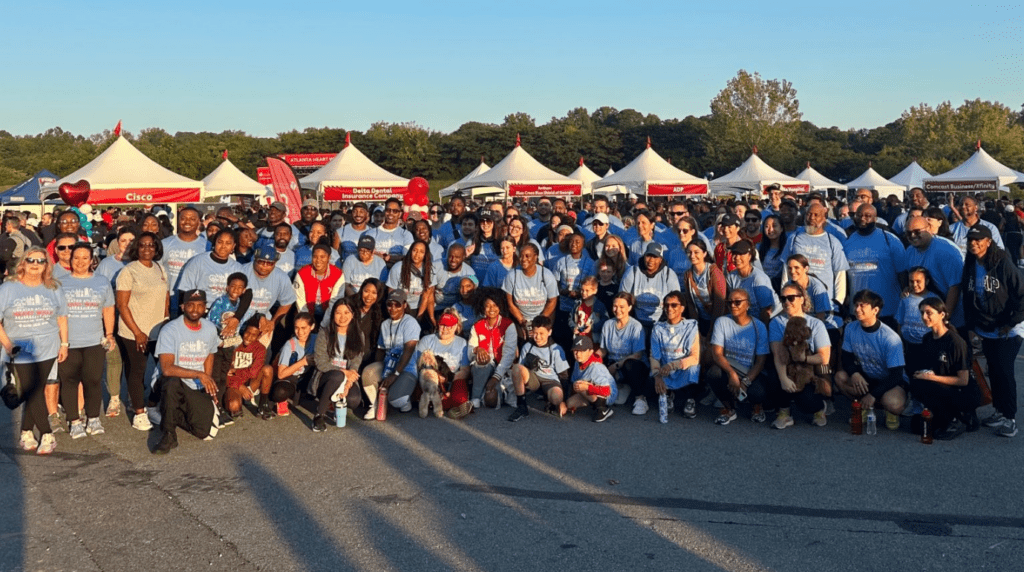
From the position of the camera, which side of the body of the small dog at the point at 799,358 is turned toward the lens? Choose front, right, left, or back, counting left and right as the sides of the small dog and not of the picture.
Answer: front

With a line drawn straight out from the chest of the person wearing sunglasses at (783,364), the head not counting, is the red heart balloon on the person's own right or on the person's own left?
on the person's own right

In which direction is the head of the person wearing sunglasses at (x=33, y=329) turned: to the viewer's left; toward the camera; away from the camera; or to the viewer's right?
toward the camera

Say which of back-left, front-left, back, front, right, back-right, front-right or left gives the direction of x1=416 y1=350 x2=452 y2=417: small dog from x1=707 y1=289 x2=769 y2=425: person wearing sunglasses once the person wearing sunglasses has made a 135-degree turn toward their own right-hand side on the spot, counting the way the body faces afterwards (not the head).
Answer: front-left

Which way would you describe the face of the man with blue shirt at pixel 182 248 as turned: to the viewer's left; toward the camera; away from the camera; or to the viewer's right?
toward the camera

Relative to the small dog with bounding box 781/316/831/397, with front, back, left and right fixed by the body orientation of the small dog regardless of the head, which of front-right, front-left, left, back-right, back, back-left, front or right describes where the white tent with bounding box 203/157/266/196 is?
back-right

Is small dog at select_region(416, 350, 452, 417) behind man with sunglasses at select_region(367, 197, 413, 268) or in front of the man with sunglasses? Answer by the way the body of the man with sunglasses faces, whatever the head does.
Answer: in front

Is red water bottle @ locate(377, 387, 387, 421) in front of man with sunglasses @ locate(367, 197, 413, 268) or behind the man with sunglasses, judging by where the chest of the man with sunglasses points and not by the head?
in front

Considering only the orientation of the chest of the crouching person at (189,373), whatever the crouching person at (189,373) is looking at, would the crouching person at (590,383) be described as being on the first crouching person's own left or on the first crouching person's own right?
on the first crouching person's own left

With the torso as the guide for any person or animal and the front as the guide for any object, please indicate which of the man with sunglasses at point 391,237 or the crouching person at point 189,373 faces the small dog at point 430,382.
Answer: the man with sunglasses

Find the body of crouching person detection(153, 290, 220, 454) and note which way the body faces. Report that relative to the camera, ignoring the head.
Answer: toward the camera
